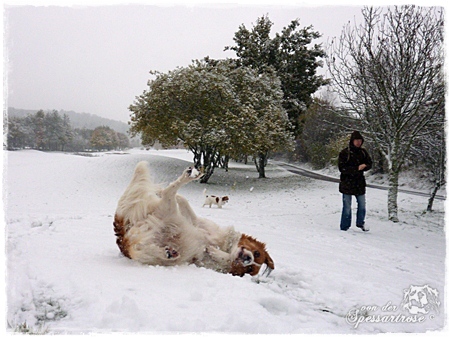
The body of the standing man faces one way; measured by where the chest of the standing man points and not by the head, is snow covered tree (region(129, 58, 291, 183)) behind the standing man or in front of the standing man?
behind

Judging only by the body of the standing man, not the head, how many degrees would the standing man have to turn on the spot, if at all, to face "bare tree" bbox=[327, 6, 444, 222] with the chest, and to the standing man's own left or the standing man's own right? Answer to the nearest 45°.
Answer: approximately 135° to the standing man's own left

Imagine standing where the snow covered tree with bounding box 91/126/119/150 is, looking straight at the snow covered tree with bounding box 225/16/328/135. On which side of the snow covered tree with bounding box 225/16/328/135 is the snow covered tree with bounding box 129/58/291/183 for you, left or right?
right
